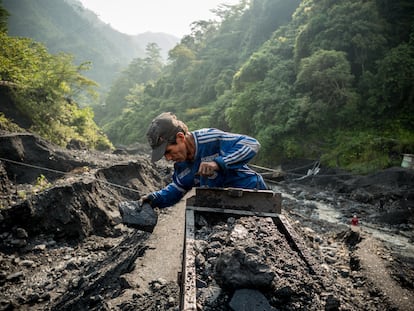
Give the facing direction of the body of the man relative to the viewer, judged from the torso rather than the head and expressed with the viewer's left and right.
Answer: facing the viewer and to the left of the viewer

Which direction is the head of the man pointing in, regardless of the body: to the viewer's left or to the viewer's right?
to the viewer's left

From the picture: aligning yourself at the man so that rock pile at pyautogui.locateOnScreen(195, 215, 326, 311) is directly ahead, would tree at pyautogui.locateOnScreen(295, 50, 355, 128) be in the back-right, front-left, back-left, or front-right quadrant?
back-left

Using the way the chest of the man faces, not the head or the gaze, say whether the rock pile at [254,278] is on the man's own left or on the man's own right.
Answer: on the man's own left

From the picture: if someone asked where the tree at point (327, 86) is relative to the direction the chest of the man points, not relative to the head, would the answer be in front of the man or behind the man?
behind
